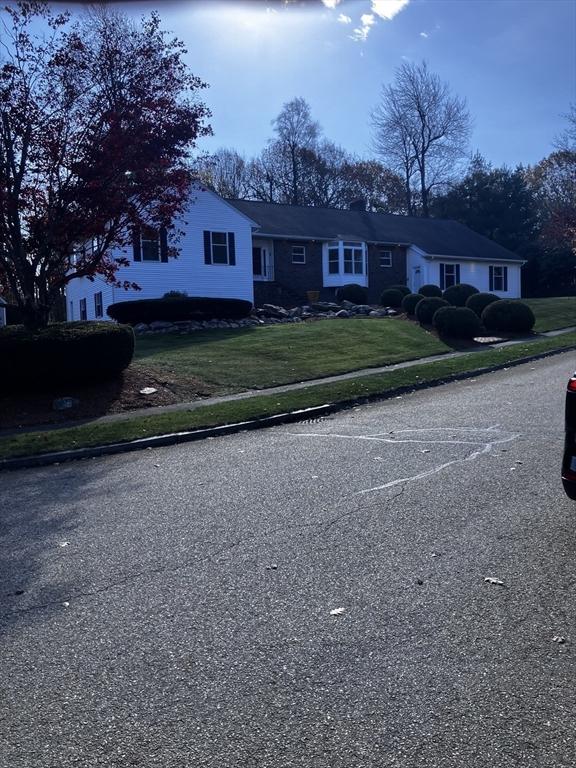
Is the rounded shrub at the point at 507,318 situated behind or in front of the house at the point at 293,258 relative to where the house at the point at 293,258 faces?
in front

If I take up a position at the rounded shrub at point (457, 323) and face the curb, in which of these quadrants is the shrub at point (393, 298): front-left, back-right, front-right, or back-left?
back-right

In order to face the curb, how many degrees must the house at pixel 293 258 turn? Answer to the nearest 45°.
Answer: approximately 45° to its right

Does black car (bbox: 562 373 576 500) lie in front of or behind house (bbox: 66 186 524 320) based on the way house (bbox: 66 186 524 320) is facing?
in front

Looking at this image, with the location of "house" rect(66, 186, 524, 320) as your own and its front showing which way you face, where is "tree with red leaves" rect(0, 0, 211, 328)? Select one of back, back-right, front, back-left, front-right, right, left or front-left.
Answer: front-right

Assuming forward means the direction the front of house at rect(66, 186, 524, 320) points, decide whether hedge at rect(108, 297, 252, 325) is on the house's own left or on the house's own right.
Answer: on the house's own right

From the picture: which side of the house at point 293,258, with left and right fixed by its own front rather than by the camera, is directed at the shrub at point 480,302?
front

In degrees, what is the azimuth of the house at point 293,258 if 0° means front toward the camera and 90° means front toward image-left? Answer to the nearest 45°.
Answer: approximately 315°
